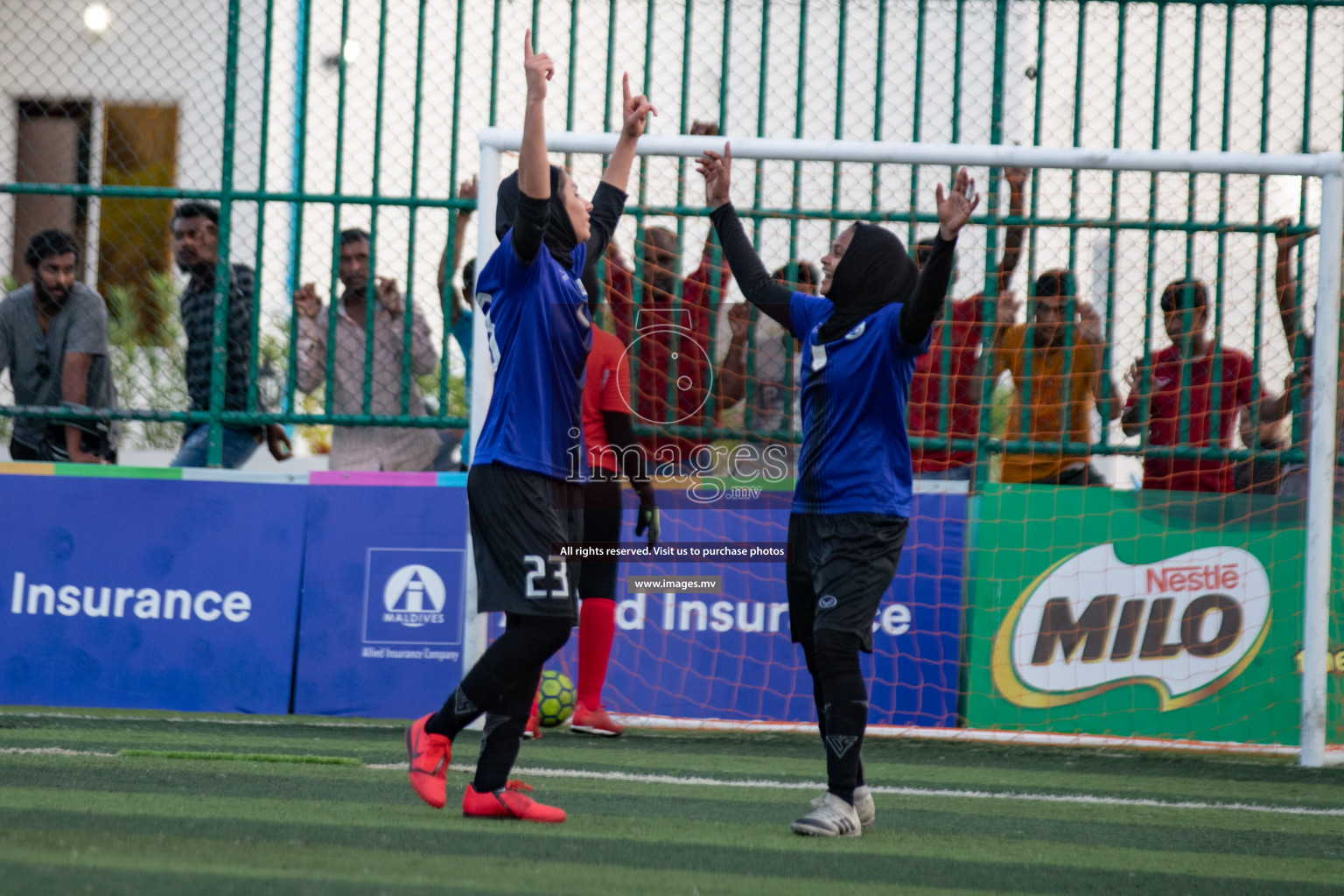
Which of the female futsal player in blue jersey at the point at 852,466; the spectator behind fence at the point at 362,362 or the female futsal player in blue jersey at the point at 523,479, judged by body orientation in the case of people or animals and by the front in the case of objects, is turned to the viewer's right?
the female futsal player in blue jersey at the point at 523,479

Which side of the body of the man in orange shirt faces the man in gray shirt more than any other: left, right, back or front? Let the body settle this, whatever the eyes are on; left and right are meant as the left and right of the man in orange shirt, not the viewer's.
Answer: right

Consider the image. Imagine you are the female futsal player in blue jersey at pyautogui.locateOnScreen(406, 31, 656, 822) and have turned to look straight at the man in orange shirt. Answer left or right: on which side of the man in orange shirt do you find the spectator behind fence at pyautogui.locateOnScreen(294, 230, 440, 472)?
left

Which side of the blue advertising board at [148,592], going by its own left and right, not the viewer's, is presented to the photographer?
front

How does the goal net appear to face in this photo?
toward the camera

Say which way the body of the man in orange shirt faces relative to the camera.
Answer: toward the camera

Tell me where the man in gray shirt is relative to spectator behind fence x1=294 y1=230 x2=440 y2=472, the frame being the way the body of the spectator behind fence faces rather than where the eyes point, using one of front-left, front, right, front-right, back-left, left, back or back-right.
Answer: right

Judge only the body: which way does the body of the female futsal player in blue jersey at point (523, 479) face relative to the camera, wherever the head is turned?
to the viewer's right

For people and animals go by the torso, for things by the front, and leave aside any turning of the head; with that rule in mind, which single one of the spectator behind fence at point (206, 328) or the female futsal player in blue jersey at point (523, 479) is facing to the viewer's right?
the female futsal player in blue jersey

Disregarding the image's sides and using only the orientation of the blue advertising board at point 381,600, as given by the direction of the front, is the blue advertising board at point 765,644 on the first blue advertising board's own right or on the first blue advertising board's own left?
on the first blue advertising board's own left

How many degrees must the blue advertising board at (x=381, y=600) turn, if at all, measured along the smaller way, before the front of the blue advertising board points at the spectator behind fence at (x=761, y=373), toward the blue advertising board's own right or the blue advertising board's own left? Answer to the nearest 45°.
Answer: approximately 90° to the blue advertising board's own left

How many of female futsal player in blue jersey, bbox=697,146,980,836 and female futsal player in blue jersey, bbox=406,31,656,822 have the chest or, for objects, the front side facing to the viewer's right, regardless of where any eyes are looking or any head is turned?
1

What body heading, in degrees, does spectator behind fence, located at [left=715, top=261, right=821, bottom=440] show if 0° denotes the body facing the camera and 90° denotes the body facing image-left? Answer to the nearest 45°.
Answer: approximately 0°

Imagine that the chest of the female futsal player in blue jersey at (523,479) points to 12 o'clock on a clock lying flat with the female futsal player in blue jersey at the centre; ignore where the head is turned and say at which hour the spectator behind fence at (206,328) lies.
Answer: The spectator behind fence is roughly at 8 o'clock from the female futsal player in blue jersey.

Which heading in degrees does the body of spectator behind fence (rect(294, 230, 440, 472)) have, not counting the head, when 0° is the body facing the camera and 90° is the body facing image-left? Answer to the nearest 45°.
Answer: approximately 0°
